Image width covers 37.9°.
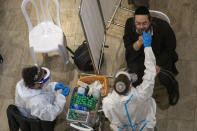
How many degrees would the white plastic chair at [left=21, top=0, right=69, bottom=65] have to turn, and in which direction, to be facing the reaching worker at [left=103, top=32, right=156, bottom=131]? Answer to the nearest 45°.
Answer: approximately 45° to its left

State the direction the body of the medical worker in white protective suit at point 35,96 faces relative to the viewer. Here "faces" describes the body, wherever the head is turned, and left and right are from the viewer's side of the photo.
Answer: facing away from the viewer and to the right of the viewer

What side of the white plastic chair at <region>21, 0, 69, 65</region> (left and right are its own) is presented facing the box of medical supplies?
front

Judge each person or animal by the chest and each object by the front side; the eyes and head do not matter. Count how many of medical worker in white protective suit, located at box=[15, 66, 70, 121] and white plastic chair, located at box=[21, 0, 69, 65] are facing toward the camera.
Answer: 1

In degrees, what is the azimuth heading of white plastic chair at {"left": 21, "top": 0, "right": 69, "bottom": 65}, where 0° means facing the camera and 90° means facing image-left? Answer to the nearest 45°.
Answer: approximately 0°

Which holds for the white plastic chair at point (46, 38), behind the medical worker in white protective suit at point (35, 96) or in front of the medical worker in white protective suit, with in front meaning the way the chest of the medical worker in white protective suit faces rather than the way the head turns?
in front

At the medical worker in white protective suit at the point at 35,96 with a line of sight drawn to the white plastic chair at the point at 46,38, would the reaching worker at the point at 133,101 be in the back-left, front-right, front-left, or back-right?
back-right
